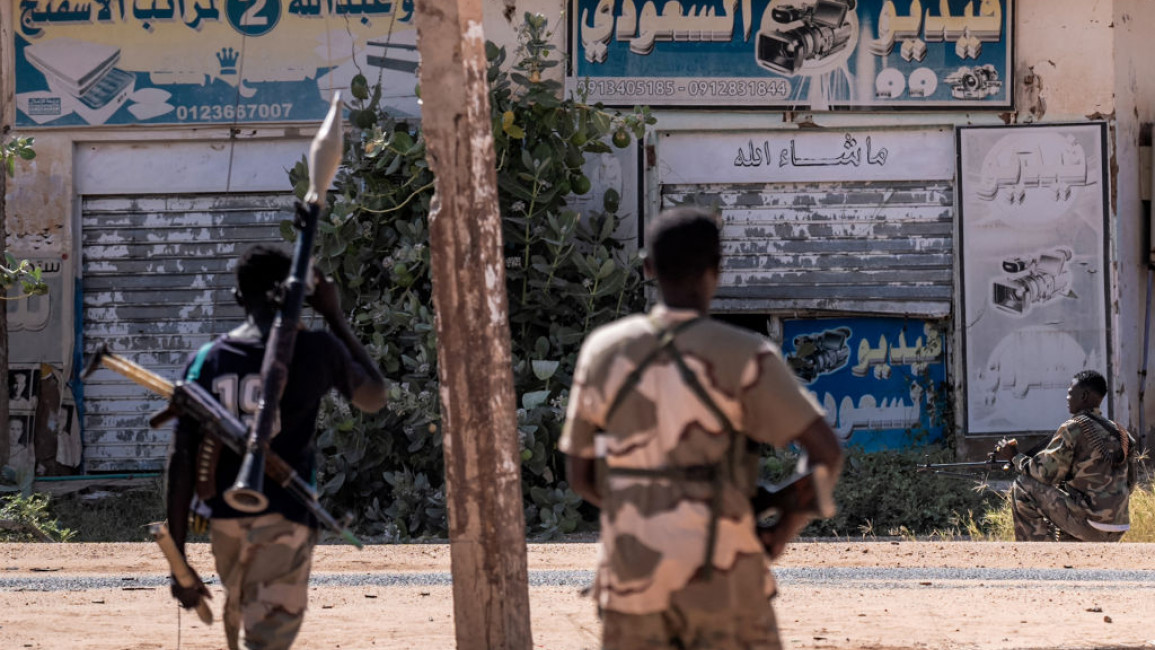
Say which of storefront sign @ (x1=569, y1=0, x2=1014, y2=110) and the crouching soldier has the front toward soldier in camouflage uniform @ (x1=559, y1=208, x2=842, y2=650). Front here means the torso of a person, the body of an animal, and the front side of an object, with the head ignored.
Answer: the storefront sign

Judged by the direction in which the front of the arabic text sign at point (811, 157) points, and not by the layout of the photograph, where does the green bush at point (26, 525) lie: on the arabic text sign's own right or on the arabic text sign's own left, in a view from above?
on the arabic text sign's own right

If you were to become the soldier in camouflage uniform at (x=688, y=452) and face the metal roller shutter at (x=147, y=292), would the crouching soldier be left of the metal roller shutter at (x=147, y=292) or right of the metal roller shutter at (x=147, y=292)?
right

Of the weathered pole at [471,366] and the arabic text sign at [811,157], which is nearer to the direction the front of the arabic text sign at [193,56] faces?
the weathered pole

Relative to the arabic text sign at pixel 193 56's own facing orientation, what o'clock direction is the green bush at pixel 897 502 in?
The green bush is roughly at 10 o'clock from the arabic text sign.

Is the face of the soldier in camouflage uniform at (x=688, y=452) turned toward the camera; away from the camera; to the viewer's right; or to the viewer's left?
away from the camera

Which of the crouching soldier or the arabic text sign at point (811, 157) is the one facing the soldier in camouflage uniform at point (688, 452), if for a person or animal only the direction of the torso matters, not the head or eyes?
the arabic text sign

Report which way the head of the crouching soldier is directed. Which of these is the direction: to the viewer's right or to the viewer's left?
to the viewer's left
